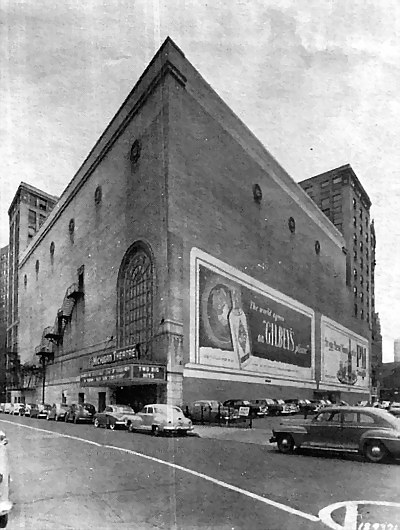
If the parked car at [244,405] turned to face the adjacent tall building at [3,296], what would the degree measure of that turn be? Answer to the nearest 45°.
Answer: approximately 90° to its right

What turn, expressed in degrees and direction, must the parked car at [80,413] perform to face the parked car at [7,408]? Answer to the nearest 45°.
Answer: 0° — it already faces it

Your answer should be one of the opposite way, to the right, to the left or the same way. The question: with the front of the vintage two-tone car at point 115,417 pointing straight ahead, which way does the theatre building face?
to the left

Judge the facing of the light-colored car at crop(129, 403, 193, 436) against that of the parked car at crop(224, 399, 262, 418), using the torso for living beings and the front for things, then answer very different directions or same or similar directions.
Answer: very different directions

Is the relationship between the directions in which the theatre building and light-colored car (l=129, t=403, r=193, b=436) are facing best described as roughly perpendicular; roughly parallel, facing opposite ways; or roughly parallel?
roughly perpendicular

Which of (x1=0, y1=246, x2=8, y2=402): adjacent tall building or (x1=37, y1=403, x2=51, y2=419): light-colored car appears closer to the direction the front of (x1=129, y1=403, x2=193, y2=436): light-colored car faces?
the light-colored car

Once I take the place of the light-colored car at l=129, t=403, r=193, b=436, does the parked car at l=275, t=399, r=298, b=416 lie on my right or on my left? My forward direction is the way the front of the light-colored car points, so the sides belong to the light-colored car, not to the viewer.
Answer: on my right

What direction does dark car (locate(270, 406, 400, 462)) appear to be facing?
to the viewer's left
